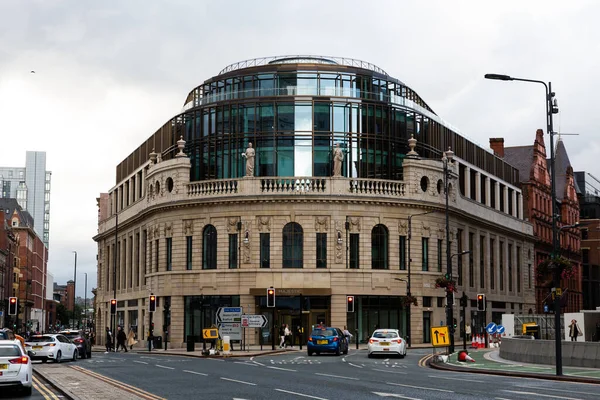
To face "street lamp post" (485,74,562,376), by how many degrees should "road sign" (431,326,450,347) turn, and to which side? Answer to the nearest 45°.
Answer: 0° — it already faces it

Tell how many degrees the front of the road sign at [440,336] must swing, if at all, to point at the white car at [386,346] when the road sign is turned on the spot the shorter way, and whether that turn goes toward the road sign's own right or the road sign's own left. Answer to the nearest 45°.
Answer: approximately 135° to the road sign's own right

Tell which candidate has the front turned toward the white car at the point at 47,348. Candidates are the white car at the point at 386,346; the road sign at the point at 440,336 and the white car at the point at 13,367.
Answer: the white car at the point at 13,367

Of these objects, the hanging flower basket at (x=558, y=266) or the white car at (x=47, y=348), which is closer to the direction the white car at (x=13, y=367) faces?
the white car

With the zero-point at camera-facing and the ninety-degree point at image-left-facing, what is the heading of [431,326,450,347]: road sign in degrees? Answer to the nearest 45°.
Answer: approximately 0°

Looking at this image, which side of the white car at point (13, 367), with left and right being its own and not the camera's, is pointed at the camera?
back

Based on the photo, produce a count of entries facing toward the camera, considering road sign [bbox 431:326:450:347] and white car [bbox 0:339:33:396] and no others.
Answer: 1
